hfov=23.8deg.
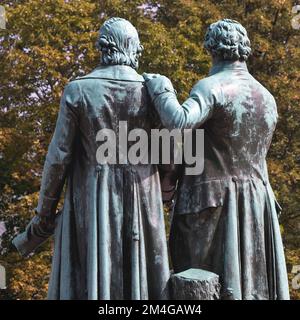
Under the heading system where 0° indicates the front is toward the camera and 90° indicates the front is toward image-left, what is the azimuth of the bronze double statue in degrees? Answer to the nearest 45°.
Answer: approximately 180°
